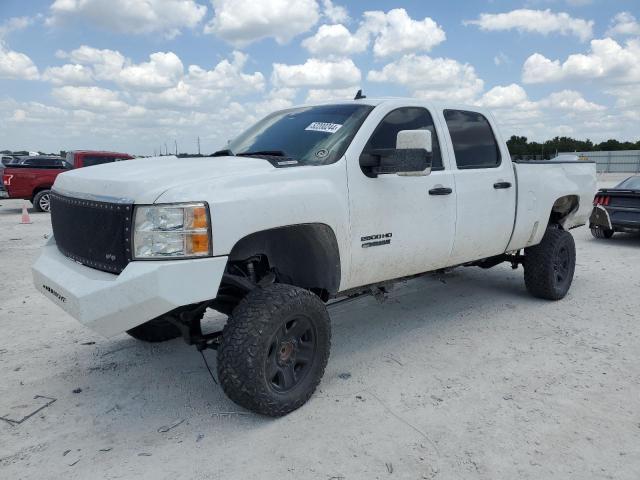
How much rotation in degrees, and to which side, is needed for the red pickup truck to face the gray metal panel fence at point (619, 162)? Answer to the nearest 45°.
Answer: approximately 45° to its right

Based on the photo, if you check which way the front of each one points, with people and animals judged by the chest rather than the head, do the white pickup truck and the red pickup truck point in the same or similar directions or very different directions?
very different directions

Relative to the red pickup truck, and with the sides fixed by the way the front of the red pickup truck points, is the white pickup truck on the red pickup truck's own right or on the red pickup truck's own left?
on the red pickup truck's own right

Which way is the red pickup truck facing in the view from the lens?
facing away from the viewer and to the right of the viewer

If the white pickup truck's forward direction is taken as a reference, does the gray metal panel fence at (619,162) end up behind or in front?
behind

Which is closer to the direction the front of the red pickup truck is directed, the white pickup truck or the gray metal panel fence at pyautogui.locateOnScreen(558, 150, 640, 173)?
the gray metal panel fence

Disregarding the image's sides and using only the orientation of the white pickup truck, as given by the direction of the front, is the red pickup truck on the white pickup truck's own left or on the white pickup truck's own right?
on the white pickup truck's own right
